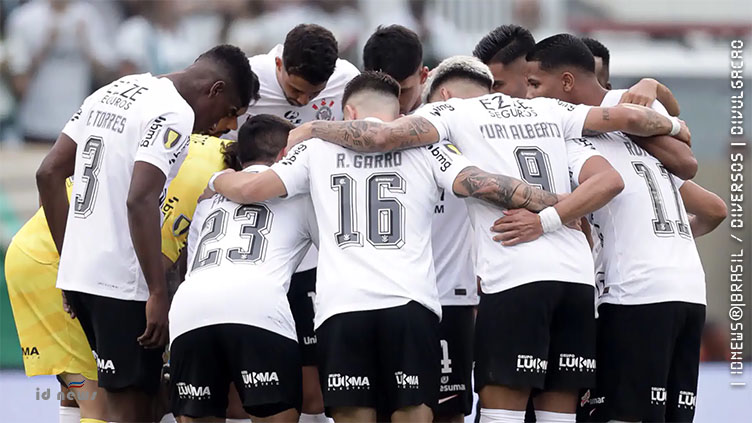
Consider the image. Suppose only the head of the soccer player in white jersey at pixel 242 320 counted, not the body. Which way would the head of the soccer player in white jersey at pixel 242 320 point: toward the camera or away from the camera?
away from the camera

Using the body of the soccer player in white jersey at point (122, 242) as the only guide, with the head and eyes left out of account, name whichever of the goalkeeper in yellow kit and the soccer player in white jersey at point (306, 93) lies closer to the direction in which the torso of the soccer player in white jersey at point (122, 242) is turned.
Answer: the soccer player in white jersey

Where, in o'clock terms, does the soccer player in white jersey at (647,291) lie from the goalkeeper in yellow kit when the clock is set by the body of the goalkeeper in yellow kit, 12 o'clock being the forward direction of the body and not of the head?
The soccer player in white jersey is roughly at 1 o'clock from the goalkeeper in yellow kit.

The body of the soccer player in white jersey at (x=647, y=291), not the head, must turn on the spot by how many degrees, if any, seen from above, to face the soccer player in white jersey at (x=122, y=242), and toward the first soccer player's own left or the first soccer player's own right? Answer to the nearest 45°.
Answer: approximately 45° to the first soccer player's own left

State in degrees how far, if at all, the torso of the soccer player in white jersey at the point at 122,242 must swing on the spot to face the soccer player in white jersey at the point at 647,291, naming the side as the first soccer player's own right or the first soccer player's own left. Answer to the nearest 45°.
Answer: approximately 45° to the first soccer player's own right

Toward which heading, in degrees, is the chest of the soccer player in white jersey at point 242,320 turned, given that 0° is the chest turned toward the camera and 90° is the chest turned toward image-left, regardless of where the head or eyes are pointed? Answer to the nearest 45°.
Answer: approximately 180°

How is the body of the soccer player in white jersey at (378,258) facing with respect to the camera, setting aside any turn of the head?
away from the camera

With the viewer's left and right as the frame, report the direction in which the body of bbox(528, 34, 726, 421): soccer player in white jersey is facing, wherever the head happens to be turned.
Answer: facing away from the viewer and to the left of the viewer

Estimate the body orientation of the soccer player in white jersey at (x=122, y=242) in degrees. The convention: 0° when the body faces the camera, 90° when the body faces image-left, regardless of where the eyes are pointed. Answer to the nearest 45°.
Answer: approximately 225°

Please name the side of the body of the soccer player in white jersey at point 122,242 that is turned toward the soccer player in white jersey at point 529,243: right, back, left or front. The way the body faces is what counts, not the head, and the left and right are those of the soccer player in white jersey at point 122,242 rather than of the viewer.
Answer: right
